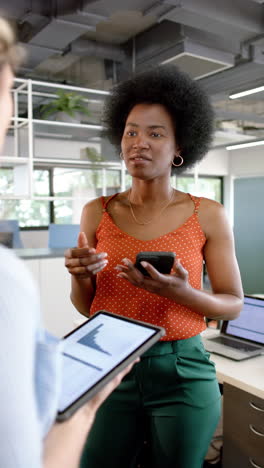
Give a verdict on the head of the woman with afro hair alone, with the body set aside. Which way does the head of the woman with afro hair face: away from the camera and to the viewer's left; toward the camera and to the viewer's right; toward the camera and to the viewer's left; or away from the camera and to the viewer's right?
toward the camera and to the viewer's left

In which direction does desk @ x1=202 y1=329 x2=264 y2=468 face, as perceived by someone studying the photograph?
facing the viewer and to the left of the viewer

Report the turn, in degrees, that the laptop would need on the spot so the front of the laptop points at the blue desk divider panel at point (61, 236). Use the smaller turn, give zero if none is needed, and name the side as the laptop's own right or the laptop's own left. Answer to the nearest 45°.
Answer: approximately 90° to the laptop's own right

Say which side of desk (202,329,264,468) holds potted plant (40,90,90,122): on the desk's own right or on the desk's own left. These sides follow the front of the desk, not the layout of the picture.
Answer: on the desk's own right

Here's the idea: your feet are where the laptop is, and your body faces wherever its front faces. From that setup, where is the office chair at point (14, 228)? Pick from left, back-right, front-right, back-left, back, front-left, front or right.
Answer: right

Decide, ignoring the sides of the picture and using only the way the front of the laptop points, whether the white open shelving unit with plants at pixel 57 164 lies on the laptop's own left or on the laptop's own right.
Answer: on the laptop's own right

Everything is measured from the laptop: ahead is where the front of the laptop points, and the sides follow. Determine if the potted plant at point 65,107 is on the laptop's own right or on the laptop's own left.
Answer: on the laptop's own right

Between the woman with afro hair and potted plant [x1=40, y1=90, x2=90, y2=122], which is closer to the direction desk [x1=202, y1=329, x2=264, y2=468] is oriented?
the woman with afro hair

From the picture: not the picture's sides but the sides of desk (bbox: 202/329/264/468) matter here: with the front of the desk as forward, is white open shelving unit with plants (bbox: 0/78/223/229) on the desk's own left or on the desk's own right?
on the desk's own right
